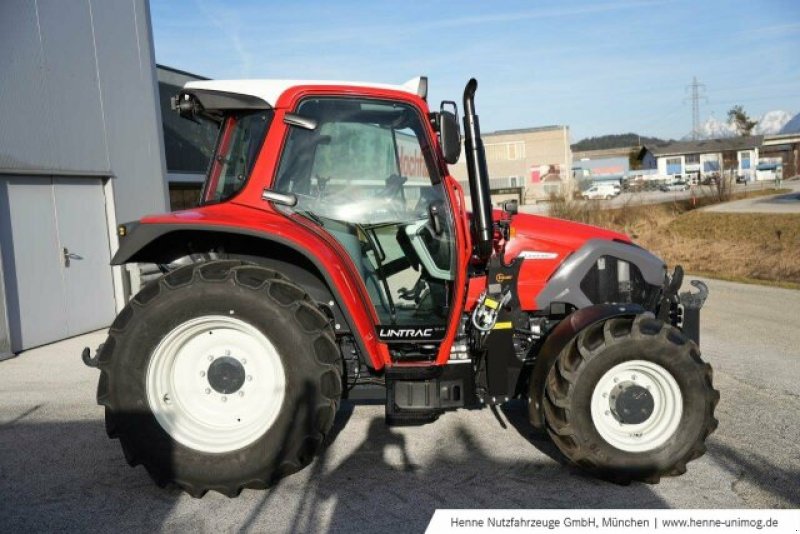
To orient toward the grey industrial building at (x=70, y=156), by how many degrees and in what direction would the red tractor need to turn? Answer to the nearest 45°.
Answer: approximately 135° to its left

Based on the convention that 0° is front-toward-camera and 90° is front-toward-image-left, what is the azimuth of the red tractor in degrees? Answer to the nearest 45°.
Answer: approximately 270°
